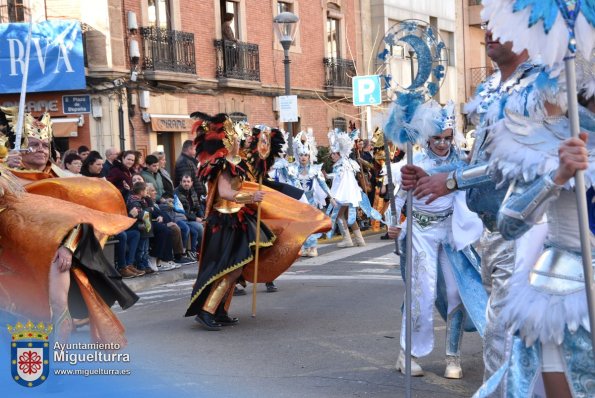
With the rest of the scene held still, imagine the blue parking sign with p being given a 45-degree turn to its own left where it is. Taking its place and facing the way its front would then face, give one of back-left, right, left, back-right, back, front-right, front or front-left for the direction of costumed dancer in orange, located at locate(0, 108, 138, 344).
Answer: front-right

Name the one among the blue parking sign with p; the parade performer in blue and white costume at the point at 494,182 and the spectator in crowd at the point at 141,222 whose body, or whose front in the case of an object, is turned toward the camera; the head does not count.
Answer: the blue parking sign with p

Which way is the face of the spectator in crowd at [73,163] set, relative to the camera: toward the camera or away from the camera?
toward the camera

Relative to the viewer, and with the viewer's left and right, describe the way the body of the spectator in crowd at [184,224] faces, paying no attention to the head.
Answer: facing the viewer and to the right of the viewer

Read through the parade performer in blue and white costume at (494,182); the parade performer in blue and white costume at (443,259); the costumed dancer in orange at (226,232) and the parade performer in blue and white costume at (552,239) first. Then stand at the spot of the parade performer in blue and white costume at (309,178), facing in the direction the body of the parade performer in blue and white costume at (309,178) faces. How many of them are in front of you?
4

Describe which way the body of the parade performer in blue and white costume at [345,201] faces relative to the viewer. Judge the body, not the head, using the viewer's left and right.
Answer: facing to the left of the viewer

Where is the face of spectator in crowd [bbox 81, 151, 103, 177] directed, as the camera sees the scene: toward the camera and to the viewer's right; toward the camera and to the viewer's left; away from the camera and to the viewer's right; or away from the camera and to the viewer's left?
toward the camera and to the viewer's right

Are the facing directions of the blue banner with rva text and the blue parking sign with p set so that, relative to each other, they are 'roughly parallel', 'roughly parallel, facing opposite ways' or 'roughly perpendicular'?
roughly parallel

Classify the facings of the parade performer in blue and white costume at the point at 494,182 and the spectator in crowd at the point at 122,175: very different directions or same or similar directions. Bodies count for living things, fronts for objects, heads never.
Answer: very different directions

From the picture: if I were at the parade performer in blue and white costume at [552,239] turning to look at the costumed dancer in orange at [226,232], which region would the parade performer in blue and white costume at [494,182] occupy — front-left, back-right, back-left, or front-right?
front-right

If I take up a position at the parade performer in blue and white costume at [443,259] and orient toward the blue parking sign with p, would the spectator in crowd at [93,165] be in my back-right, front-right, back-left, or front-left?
front-left

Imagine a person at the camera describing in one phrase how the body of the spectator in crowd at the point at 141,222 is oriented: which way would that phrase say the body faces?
to the viewer's right

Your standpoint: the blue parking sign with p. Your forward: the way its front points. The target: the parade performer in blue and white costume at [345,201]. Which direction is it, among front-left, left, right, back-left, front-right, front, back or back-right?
front
